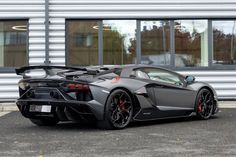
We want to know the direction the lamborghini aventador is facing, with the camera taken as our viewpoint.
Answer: facing away from the viewer and to the right of the viewer
